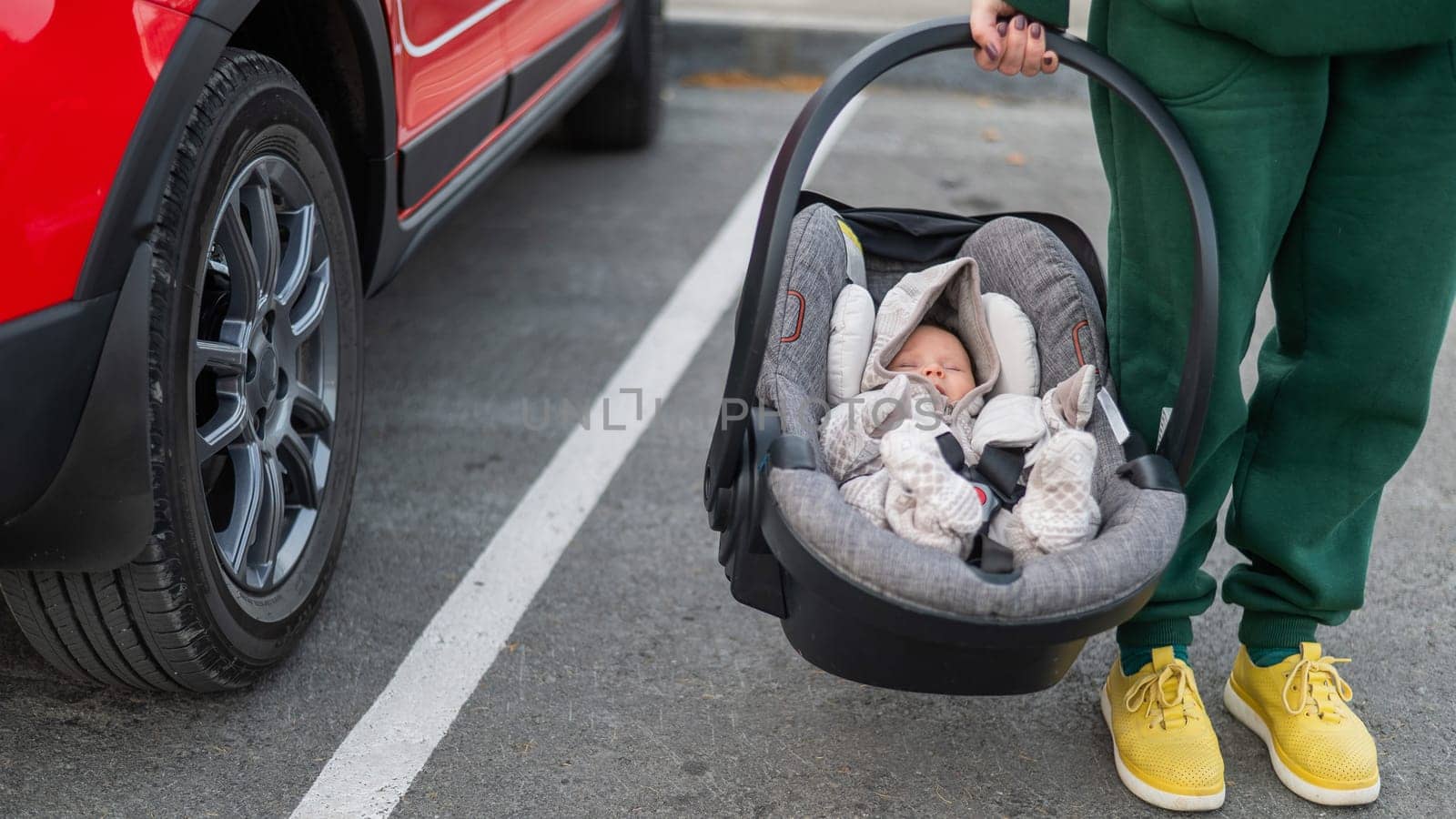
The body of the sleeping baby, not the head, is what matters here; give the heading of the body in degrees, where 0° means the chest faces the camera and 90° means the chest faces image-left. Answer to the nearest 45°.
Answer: approximately 0°

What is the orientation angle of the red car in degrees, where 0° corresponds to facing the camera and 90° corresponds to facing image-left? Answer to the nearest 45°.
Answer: approximately 225°

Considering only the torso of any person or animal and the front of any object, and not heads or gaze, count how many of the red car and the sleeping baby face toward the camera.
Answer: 1

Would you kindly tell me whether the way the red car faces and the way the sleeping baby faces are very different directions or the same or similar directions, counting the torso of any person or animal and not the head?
very different directions

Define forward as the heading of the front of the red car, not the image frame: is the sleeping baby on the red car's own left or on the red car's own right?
on the red car's own right

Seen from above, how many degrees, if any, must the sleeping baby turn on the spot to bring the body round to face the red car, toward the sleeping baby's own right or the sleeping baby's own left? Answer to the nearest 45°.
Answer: approximately 90° to the sleeping baby's own right
